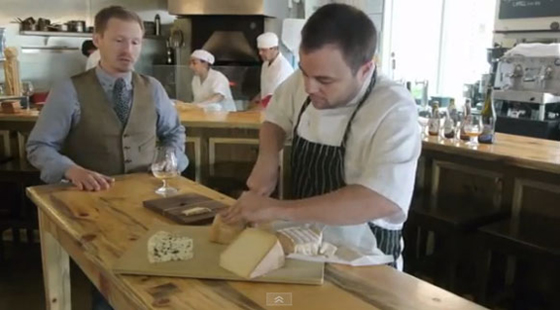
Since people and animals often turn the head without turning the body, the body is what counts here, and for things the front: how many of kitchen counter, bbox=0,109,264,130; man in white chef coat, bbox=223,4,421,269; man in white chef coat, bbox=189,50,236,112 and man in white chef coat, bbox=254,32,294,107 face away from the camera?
0

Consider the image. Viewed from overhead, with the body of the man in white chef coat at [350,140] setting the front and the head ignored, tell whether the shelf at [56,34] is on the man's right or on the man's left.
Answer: on the man's right

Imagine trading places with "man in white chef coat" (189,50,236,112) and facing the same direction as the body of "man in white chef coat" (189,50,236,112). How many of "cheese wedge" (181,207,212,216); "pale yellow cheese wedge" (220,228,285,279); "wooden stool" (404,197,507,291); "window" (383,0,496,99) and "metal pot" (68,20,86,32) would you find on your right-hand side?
1

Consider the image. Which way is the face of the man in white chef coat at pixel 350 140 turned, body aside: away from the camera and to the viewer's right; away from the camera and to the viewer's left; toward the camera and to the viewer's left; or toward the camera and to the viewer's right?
toward the camera and to the viewer's left

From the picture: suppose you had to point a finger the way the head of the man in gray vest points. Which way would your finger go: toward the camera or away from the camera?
toward the camera

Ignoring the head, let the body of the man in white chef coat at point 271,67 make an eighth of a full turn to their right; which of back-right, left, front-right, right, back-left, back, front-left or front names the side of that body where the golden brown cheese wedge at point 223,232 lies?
left

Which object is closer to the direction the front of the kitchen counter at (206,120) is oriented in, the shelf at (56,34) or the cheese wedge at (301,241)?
the cheese wedge

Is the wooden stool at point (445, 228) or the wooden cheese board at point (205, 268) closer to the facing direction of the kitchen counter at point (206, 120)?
the wooden cheese board

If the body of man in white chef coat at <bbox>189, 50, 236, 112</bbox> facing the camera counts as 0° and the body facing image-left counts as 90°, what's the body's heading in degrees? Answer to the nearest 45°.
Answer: approximately 45°

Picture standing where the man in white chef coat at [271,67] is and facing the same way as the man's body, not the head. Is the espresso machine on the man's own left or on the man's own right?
on the man's own left

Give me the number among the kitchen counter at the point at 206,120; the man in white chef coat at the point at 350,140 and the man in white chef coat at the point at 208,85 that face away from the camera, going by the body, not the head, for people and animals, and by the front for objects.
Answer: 0

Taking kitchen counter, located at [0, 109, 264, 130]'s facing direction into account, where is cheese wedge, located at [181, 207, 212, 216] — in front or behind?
in front

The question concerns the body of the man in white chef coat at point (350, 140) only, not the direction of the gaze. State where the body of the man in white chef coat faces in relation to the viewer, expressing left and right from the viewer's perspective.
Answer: facing the viewer and to the left of the viewer

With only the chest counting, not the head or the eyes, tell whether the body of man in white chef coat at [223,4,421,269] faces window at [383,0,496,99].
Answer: no

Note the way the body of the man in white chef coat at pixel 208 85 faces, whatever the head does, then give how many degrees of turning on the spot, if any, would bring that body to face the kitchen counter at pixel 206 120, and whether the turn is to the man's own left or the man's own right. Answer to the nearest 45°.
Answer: approximately 45° to the man's own left

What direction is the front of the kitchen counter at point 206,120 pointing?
toward the camera
